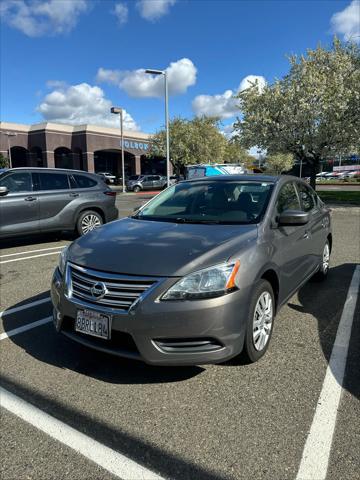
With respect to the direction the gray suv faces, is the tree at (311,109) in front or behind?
behind

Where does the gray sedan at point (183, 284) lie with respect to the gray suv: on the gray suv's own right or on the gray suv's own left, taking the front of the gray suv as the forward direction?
on the gray suv's own left

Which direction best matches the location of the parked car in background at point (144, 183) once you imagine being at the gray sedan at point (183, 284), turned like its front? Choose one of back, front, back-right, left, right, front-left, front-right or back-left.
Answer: back-right

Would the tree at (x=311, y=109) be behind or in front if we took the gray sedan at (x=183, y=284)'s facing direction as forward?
behind

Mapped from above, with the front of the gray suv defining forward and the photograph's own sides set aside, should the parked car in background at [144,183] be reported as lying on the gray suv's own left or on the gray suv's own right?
on the gray suv's own right

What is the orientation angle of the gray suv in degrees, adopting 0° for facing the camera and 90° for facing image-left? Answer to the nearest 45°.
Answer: approximately 90°

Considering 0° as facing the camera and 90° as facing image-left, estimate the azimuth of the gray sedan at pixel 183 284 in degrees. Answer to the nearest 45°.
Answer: approximately 45°

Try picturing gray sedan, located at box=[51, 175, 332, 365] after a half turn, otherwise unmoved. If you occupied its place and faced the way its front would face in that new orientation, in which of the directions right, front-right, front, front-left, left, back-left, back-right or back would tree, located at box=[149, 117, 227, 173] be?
front-left

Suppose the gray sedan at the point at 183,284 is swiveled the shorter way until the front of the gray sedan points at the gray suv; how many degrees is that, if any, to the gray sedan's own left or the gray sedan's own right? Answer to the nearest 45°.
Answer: approximately 90° to the gray sedan's own right
